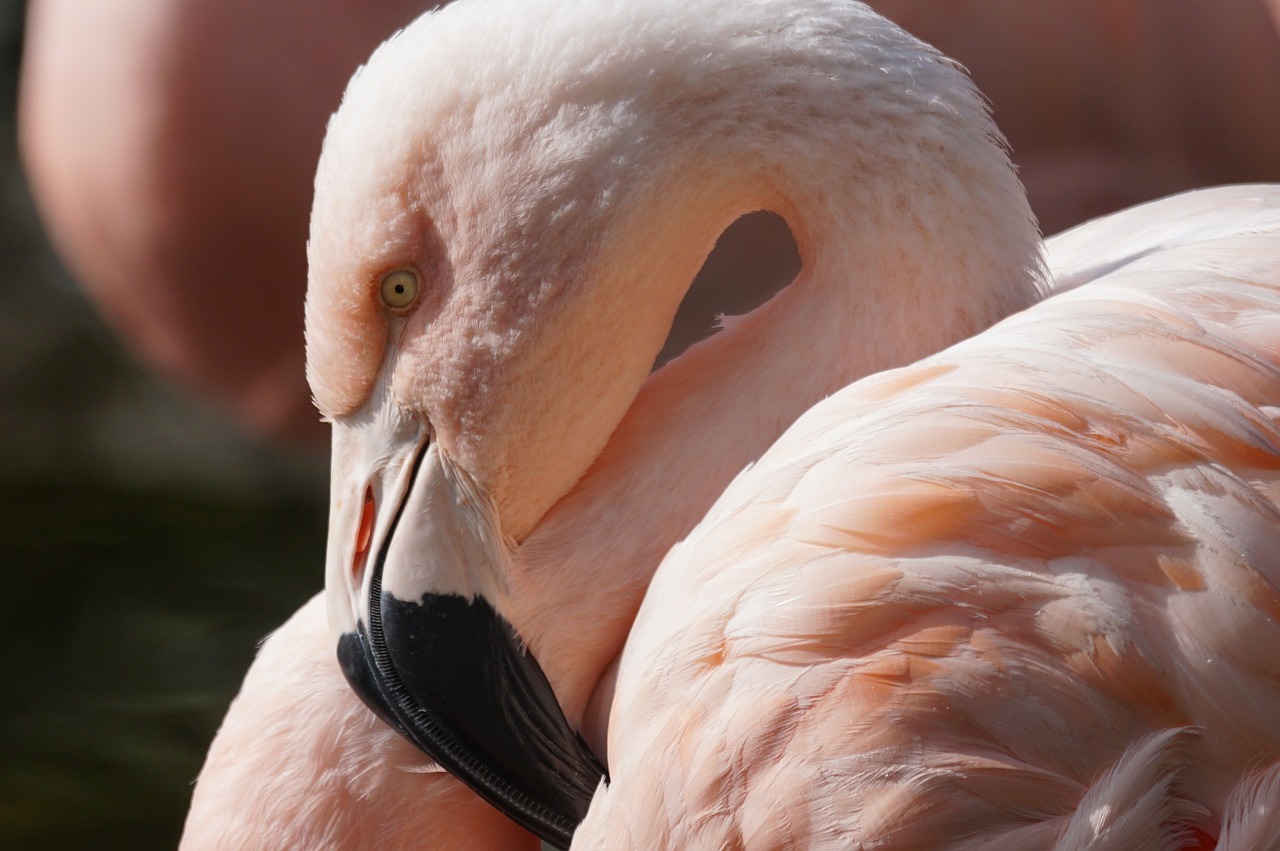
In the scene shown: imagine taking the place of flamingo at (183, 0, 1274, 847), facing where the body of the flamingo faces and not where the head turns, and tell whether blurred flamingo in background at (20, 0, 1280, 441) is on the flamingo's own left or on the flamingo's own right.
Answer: on the flamingo's own right

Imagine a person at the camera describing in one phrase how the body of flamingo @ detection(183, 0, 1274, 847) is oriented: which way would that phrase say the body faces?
to the viewer's left
